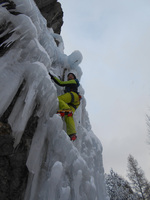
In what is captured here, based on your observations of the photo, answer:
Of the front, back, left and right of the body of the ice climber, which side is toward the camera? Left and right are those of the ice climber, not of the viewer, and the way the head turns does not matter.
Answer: left

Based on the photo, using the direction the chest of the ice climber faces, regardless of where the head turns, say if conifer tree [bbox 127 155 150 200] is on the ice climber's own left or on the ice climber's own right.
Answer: on the ice climber's own right

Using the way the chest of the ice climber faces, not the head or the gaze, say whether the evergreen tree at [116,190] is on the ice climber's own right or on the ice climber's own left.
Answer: on the ice climber's own right
